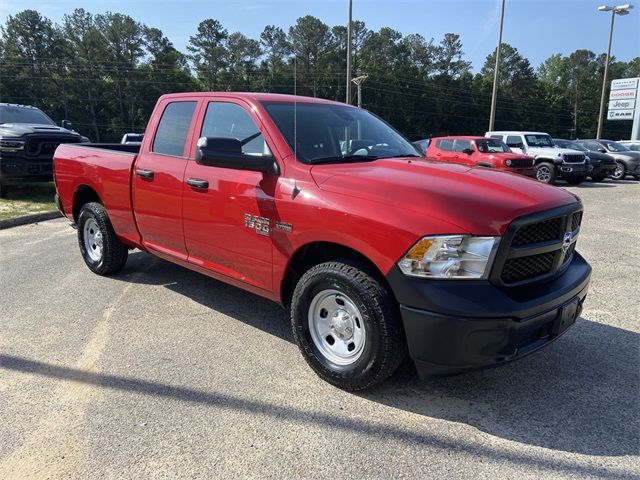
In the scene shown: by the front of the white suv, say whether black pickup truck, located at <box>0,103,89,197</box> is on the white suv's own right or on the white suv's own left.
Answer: on the white suv's own right

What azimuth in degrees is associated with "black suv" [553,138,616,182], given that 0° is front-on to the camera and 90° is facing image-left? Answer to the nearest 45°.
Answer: approximately 315°

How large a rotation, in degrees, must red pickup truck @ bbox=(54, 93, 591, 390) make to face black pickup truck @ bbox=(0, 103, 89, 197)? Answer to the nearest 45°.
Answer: approximately 180°

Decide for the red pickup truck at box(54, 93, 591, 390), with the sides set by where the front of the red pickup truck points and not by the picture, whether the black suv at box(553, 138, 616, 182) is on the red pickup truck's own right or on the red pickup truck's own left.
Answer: on the red pickup truck's own left

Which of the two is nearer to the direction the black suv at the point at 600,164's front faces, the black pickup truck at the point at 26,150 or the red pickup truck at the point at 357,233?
the red pickup truck

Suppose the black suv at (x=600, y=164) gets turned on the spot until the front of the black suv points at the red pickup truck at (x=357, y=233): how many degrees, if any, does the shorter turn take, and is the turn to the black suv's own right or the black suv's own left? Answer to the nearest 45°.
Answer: approximately 45° to the black suv's own right
